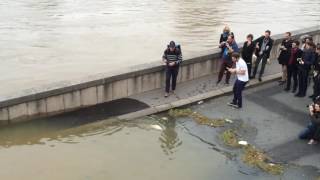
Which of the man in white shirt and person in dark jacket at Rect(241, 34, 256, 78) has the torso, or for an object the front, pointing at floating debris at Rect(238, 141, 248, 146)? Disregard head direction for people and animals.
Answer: the person in dark jacket

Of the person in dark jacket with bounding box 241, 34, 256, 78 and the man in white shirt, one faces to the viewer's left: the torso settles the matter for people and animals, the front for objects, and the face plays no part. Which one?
the man in white shirt

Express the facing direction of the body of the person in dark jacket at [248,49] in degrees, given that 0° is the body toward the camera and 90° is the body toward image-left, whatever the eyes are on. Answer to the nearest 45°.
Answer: approximately 0°

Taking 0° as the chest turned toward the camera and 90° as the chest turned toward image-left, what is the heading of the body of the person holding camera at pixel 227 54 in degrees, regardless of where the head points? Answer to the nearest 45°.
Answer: approximately 45°

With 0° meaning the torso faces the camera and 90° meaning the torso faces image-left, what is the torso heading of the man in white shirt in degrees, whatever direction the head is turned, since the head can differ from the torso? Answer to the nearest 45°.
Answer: approximately 90°

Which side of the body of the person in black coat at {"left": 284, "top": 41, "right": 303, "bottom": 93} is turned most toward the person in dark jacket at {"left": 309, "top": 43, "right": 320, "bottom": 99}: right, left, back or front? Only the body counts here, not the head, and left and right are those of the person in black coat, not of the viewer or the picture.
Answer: left

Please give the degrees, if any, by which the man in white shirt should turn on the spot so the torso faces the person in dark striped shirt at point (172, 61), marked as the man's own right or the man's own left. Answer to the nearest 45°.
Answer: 0° — they already face them

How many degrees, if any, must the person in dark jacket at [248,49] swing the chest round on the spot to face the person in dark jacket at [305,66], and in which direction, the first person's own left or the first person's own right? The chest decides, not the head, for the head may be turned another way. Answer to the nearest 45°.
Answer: approximately 90° to the first person's own left

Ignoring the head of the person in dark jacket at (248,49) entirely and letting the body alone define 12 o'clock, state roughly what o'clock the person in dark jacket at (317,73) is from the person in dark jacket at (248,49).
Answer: the person in dark jacket at (317,73) is roughly at 10 o'clock from the person in dark jacket at (248,49).

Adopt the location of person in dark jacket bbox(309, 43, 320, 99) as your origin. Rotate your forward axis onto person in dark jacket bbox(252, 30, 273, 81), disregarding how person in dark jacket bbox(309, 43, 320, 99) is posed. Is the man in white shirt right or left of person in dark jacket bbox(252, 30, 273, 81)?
left

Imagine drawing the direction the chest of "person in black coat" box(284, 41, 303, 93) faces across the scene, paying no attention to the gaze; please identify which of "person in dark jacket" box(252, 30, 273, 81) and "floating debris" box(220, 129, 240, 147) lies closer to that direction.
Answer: the floating debris

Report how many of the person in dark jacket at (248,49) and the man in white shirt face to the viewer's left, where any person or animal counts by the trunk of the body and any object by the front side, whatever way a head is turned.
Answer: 1

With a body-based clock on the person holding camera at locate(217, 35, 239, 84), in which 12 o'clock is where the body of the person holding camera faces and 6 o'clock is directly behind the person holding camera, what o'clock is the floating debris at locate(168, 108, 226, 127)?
The floating debris is roughly at 11 o'clock from the person holding camera.

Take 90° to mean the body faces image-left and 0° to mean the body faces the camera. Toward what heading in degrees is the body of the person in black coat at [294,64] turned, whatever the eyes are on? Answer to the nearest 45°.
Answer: approximately 45°

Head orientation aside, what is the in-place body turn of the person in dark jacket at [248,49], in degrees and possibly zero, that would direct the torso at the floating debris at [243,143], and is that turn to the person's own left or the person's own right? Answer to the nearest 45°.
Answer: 0° — they already face it

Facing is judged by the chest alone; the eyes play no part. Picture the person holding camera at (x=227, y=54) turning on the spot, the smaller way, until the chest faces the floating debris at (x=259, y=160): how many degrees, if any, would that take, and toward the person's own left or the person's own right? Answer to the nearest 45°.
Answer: approximately 45° to the person's own left
